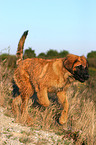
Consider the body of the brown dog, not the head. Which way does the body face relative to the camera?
to the viewer's right
